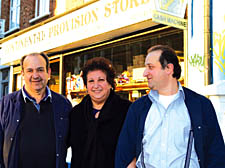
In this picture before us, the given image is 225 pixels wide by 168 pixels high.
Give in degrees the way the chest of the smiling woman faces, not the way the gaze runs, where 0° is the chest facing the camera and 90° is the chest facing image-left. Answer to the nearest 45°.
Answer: approximately 0°

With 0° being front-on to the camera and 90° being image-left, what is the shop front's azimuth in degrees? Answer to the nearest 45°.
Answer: approximately 45°

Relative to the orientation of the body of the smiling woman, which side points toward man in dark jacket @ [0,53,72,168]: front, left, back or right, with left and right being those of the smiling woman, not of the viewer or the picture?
right

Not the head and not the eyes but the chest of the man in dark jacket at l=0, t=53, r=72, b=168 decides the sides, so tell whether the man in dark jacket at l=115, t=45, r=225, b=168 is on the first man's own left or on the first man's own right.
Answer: on the first man's own left

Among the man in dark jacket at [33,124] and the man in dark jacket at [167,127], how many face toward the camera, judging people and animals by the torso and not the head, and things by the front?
2

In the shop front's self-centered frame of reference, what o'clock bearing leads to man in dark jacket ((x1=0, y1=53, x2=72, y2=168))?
The man in dark jacket is roughly at 11 o'clock from the shop front.

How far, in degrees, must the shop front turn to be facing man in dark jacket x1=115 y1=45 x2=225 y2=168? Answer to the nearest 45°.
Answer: approximately 45° to its left

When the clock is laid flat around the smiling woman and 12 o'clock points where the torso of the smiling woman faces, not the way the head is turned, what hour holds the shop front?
The shop front is roughly at 6 o'clock from the smiling woman.

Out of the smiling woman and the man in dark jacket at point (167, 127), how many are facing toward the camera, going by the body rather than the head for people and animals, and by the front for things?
2

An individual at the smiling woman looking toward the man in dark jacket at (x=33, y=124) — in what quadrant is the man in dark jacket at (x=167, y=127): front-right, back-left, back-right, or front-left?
back-left

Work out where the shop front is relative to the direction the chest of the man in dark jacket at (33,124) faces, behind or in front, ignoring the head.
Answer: behind

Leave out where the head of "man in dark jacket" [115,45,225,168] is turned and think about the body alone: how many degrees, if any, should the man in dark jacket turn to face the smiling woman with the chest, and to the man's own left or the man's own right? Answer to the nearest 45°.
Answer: approximately 135° to the man's own right

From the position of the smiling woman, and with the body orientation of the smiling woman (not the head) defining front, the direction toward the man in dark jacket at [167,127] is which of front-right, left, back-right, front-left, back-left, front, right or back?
front-left
